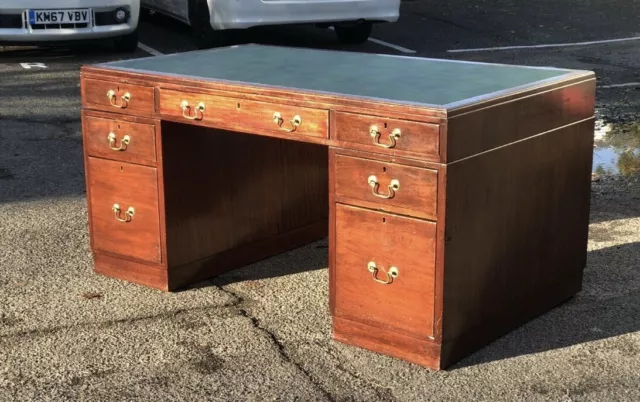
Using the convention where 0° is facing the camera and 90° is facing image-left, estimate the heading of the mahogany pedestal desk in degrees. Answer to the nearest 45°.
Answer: approximately 45°

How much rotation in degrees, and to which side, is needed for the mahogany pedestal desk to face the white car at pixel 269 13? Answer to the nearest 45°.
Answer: approximately 135° to its right
